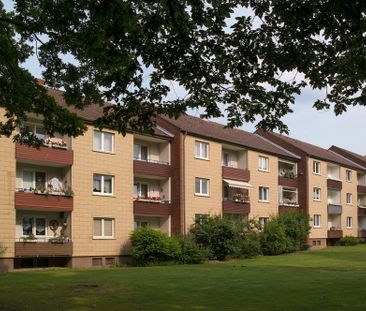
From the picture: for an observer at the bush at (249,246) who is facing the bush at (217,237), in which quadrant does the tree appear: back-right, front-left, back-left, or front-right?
front-left

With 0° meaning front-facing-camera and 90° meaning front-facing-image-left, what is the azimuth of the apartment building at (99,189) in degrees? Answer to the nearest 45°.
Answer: approximately 315°

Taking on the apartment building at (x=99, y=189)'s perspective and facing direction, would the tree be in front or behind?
in front

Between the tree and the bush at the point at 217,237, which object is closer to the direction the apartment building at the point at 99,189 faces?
the tree
